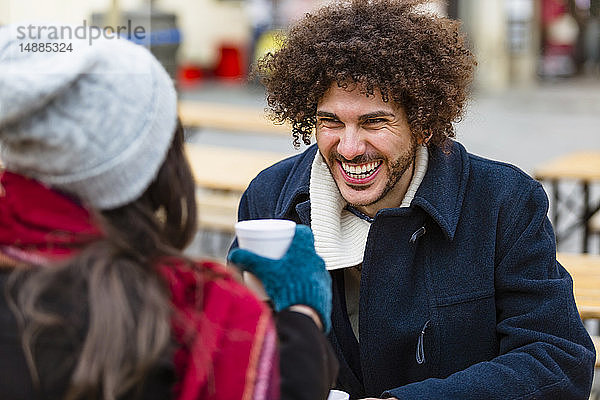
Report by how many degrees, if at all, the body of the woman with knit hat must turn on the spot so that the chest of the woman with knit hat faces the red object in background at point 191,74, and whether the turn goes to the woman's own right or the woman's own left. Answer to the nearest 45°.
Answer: approximately 45° to the woman's own left

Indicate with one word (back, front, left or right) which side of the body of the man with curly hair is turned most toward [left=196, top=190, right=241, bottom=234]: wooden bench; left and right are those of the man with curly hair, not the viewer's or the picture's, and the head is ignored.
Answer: right

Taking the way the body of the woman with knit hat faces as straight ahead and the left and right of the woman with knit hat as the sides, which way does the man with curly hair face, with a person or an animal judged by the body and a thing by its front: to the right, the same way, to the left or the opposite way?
the opposite way

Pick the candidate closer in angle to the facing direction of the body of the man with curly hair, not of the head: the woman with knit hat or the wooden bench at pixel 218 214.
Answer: the woman with knit hat

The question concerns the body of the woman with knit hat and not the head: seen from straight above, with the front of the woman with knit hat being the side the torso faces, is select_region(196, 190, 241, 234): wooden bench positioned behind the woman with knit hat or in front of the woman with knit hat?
in front

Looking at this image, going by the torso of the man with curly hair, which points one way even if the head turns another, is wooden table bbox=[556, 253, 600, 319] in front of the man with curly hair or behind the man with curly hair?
behind

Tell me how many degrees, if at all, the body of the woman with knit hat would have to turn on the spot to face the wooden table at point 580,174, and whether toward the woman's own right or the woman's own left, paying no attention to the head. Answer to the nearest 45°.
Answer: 0° — they already face it

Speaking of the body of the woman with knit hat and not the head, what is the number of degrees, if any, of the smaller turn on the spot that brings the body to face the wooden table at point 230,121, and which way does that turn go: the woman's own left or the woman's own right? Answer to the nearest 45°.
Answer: approximately 45° to the woman's own left

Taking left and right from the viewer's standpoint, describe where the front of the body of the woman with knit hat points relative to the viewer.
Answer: facing away from the viewer and to the right of the viewer

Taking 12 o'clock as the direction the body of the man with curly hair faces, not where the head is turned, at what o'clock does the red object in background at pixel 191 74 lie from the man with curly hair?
The red object in background is roughly at 4 o'clock from the man with curly hair.

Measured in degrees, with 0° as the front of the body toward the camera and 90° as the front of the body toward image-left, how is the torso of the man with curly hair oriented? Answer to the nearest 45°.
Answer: approximately 45°

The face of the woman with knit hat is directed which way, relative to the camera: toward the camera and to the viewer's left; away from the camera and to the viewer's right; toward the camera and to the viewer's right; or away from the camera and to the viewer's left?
away from the camera and to the viewer's right
